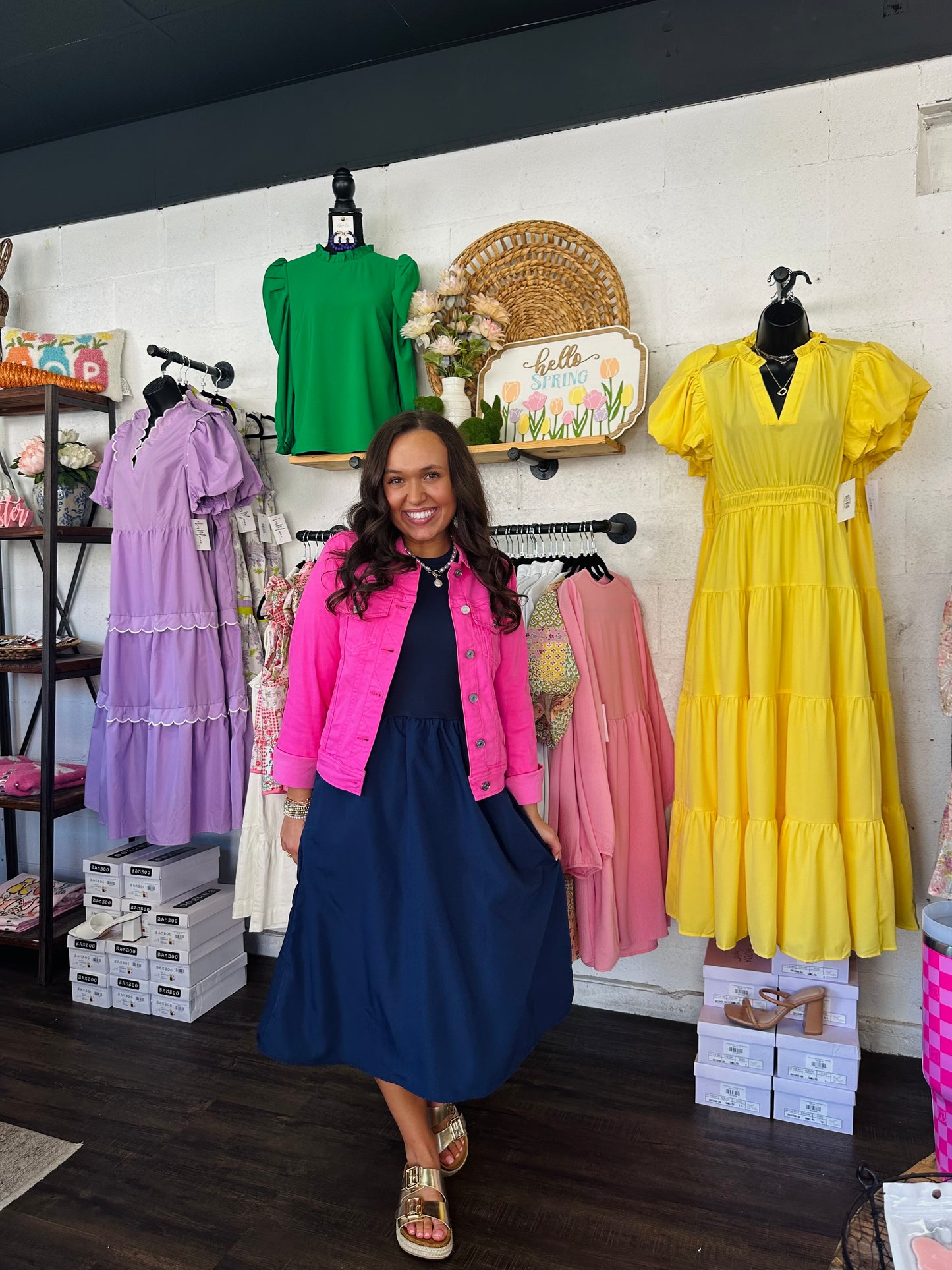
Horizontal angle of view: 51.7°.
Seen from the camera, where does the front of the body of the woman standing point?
toward the camera

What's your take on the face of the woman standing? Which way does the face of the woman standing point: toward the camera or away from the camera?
toward the camera

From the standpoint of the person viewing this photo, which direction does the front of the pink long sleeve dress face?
facing the viewer and to the right of the viewer

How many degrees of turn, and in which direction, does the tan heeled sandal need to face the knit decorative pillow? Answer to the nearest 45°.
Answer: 0° — it already faces it

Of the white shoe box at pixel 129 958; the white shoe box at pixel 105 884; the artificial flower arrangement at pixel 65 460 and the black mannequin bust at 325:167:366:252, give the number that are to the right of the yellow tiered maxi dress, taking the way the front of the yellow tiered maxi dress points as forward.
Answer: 4

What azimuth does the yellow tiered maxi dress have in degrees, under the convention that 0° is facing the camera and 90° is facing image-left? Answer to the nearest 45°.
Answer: approximately 0°

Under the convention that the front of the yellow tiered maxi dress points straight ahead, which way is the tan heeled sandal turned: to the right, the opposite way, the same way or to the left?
to the right

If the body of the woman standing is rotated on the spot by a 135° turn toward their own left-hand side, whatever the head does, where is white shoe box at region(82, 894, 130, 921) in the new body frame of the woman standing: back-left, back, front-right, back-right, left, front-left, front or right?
left

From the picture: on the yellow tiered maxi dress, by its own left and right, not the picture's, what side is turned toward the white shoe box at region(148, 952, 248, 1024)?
right

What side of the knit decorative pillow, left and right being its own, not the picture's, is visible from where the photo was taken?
front

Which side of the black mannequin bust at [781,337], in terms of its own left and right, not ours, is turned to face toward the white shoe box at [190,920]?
right

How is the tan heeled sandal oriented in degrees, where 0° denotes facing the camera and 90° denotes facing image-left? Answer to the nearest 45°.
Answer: approximately 90°

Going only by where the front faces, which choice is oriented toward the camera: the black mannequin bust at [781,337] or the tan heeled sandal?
the black mannequin bust

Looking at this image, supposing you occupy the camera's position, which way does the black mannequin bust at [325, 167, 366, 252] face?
facing the viewer
